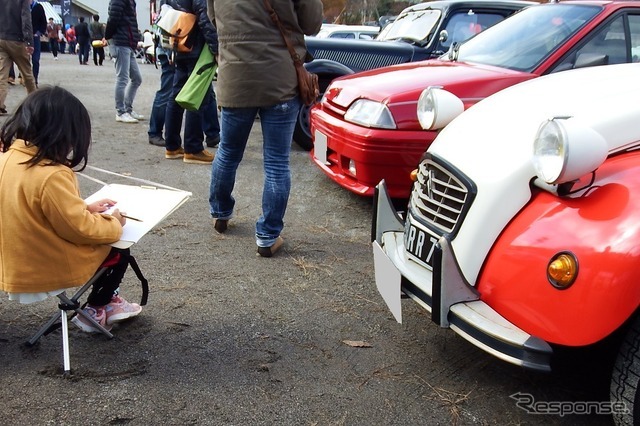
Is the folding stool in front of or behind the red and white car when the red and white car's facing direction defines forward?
in front

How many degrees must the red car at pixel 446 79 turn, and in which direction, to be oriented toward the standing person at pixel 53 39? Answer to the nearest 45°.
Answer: approximately 90° to its right

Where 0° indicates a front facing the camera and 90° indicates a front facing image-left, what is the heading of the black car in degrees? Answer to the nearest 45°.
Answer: approximately 45°

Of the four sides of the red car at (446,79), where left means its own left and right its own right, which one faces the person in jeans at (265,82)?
front

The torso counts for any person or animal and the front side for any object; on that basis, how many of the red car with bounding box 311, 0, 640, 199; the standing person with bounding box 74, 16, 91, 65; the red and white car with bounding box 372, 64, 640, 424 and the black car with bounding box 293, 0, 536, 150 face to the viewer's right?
0

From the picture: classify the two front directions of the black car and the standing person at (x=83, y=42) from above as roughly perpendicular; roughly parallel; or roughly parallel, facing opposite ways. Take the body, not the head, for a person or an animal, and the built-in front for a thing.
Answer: roughly perpendicular

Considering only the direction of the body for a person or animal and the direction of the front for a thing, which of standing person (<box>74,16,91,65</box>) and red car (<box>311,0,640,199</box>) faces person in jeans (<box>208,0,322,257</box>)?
the red car

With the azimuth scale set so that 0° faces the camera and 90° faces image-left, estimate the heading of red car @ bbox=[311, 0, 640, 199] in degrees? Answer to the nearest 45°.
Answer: approximately 45°

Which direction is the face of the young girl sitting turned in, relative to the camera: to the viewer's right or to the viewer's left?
to the viewer's right

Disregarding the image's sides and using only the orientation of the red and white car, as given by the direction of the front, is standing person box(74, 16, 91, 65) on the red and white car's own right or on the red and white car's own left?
on the red and white car's own right

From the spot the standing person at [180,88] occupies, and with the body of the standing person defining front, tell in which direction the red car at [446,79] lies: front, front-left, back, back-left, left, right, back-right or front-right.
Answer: front-right
